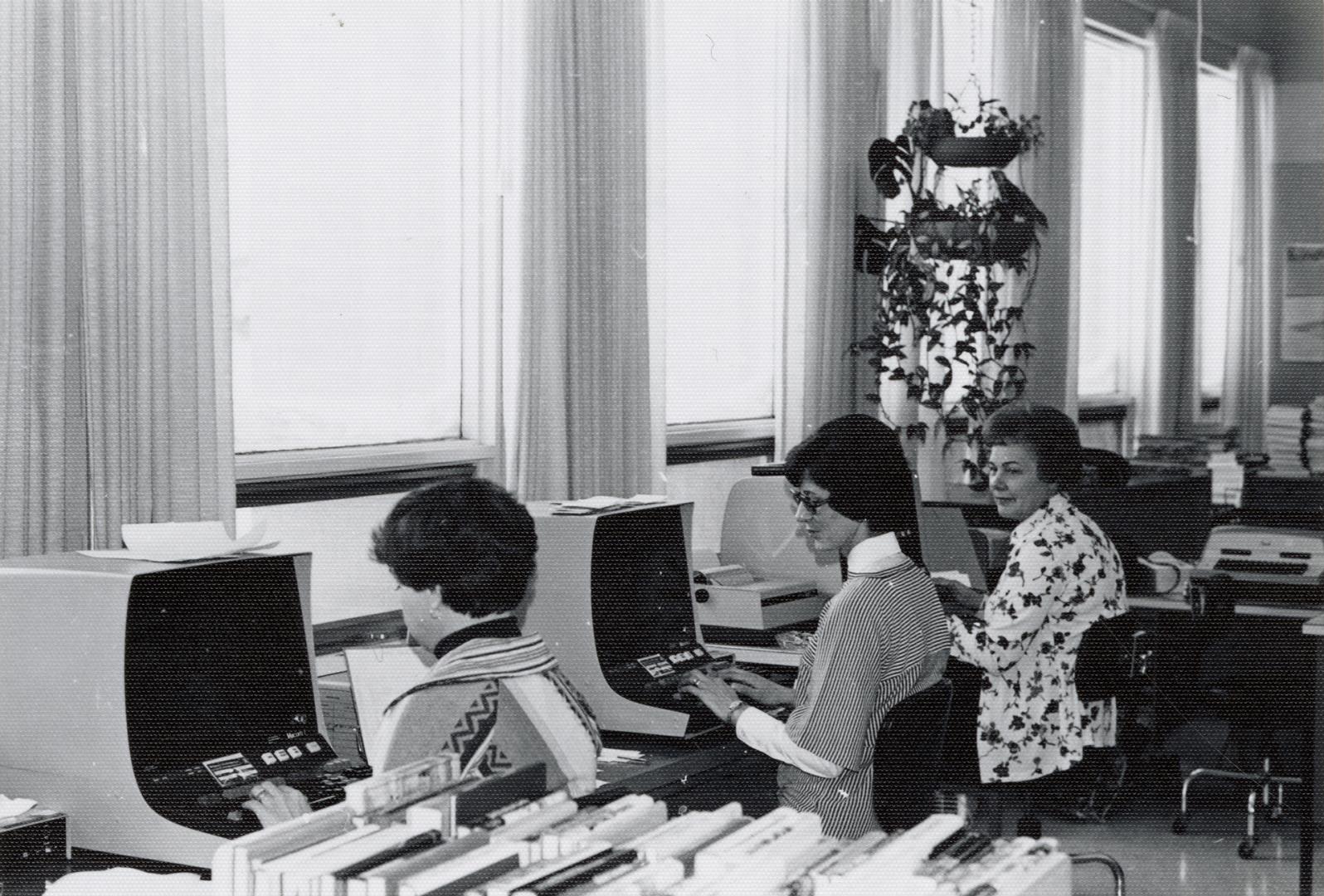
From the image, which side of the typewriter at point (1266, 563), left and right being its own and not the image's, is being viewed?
front

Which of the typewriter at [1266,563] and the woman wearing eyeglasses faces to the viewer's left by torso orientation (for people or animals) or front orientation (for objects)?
the woman wearing eyeglasses

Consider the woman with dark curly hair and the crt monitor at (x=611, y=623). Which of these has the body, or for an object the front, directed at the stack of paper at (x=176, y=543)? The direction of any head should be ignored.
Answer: the woman with dark curly hair

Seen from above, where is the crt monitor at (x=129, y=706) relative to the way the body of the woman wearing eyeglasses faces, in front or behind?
in front

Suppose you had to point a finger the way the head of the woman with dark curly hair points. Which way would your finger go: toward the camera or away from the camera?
away from the camera

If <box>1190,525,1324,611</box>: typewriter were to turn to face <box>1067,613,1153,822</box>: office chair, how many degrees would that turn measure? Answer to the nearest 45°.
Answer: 0° — it already faces it

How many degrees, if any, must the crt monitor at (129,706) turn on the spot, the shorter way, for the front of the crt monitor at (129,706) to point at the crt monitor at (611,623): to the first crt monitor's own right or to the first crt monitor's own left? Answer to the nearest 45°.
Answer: approximately 90° to the first crt monitor's own left

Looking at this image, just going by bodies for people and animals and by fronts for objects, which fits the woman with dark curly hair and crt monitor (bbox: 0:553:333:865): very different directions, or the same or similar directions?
very different directions

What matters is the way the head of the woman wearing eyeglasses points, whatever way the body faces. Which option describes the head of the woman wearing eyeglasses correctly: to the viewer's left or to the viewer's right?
to the viewer's left

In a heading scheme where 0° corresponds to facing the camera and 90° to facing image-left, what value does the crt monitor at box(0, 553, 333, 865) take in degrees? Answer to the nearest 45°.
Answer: approximately 315°

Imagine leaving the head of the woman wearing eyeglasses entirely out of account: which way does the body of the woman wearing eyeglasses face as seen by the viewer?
to the viewer's left

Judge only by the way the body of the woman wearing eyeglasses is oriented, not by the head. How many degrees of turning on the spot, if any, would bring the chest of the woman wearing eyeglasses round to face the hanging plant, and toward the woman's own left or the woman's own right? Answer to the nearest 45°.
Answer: approximately 90° to the woman's own right

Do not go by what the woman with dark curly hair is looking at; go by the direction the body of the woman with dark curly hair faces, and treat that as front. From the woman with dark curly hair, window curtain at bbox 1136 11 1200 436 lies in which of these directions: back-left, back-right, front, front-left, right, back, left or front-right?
right

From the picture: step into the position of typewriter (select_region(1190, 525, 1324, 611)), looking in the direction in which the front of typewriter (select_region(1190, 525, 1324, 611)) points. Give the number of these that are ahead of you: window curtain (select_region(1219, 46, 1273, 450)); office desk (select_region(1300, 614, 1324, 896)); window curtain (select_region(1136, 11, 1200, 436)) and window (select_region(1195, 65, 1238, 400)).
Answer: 1

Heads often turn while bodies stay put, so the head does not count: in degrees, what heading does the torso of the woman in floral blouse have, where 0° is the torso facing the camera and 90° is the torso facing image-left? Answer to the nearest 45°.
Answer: approximately 90°
